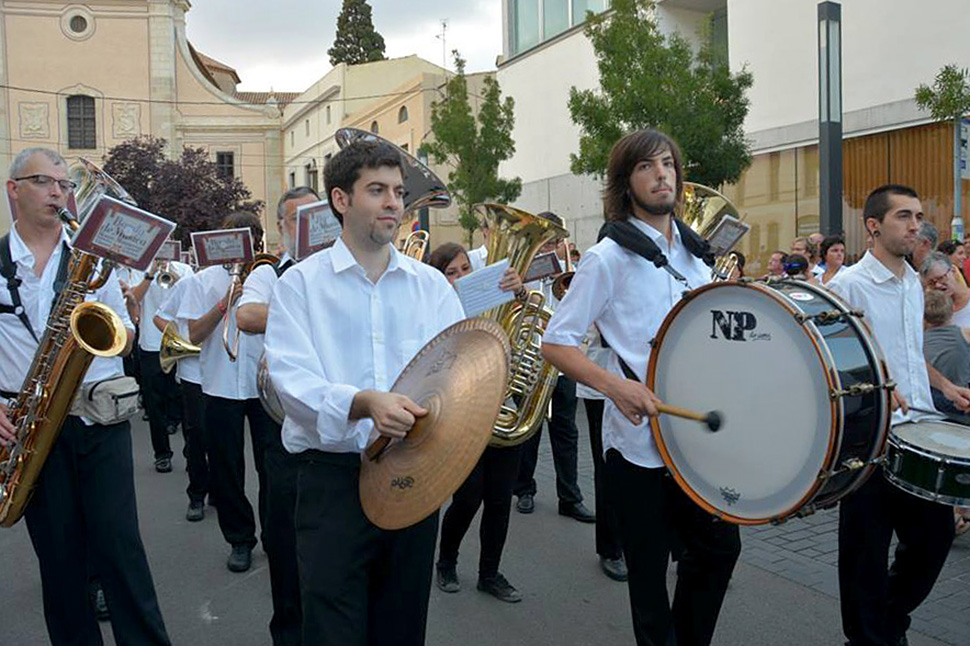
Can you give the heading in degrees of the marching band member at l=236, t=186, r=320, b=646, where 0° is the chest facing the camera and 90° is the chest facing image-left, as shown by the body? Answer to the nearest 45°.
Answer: approximately 315°

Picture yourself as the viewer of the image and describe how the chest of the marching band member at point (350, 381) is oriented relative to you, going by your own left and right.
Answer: facing the viewer and to the right of the viewer

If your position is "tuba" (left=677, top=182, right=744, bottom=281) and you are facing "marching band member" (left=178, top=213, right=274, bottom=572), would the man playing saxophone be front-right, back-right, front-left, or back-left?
front-left

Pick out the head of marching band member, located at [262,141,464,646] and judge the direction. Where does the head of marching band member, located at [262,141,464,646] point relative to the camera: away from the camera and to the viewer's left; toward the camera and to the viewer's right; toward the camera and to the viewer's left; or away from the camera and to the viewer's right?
toward the camera and to the viewer's right

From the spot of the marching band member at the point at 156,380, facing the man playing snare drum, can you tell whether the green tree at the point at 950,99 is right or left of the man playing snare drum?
left

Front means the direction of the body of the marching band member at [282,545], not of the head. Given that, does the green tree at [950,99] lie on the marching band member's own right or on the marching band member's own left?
on the marching band member's own left

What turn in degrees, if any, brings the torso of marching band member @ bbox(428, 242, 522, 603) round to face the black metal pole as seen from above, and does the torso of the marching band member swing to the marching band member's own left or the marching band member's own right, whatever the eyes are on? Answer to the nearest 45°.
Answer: approximately 90° to the marching band member's own left

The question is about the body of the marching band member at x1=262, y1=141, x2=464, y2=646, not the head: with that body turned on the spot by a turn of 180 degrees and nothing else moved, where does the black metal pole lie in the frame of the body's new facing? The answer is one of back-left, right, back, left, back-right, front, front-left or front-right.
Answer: right

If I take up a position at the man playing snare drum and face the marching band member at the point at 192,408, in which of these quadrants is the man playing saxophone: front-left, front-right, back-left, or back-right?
front-left

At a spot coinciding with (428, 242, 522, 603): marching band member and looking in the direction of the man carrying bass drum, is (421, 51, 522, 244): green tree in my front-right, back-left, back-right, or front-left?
back-left

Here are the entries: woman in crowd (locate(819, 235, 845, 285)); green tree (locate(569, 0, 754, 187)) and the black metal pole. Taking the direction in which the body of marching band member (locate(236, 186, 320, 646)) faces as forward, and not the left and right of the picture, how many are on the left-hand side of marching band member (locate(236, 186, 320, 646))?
3
